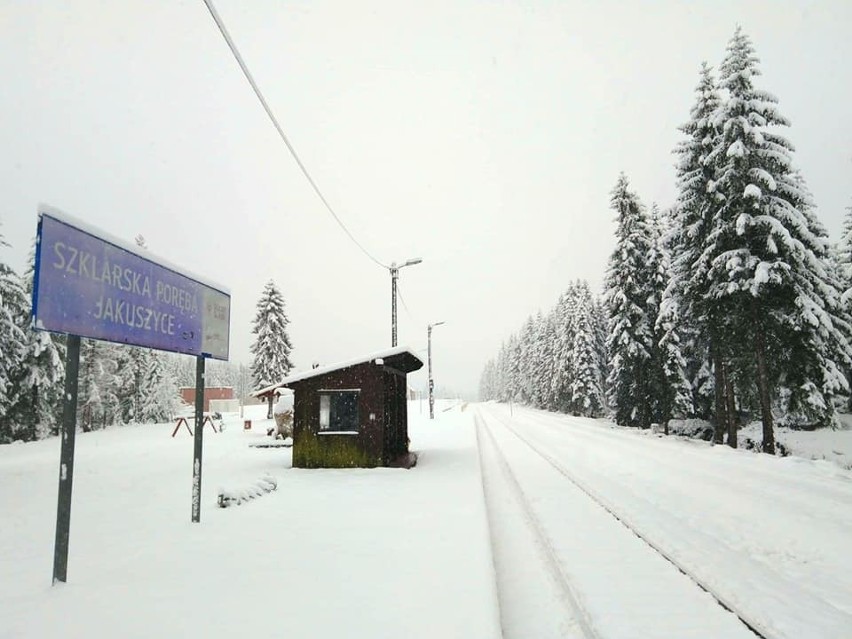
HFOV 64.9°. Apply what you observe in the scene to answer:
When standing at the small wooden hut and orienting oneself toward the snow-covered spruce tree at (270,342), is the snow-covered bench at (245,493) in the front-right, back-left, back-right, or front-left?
back-left

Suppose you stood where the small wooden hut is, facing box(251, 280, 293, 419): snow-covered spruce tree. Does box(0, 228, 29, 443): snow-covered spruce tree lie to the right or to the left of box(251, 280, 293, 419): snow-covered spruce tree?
left

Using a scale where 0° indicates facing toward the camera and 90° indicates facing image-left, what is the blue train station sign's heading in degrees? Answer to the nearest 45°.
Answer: approximately 315°

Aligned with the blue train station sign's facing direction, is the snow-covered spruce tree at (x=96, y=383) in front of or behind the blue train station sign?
behind

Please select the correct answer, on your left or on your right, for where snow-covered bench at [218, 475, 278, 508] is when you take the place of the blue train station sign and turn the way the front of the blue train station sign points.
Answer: on your left

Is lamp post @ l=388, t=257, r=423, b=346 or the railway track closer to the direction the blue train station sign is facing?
the railway track

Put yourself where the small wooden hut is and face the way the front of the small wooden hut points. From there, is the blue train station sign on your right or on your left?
on your right
